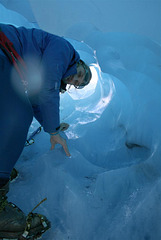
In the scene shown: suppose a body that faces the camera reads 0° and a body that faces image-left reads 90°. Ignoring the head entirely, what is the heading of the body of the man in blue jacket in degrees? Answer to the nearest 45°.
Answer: approximately 270°
